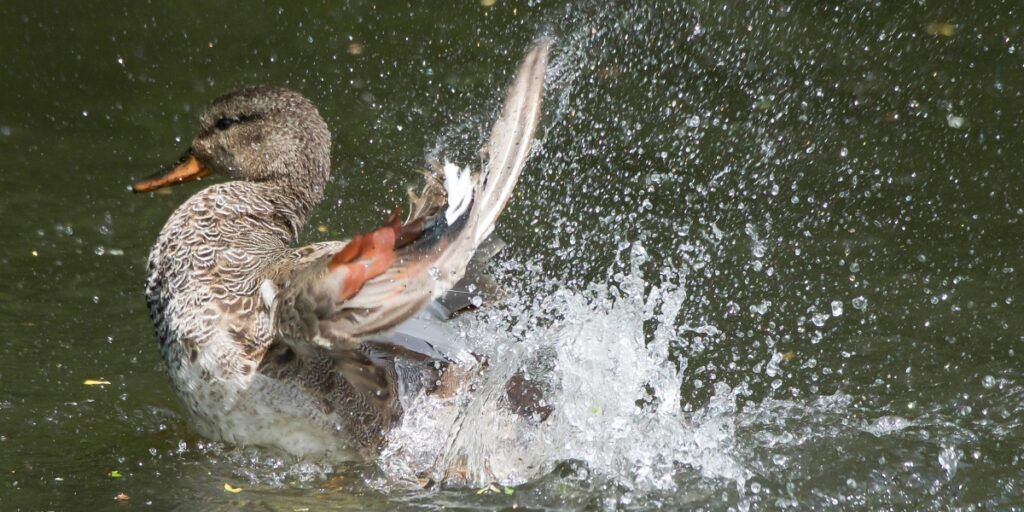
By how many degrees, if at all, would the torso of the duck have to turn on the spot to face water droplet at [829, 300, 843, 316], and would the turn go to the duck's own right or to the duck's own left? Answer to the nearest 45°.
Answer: approximately 180°

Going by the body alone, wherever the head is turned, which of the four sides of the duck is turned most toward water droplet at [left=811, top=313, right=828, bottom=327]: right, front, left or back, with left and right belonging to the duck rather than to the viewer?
back

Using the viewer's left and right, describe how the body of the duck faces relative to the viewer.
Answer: facing to the left of the viewer

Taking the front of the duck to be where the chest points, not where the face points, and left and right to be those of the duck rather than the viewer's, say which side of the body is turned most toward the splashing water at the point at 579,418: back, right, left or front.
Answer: back

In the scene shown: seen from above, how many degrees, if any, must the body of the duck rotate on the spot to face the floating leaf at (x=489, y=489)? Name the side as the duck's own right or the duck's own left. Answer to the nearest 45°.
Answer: approximately 180°
